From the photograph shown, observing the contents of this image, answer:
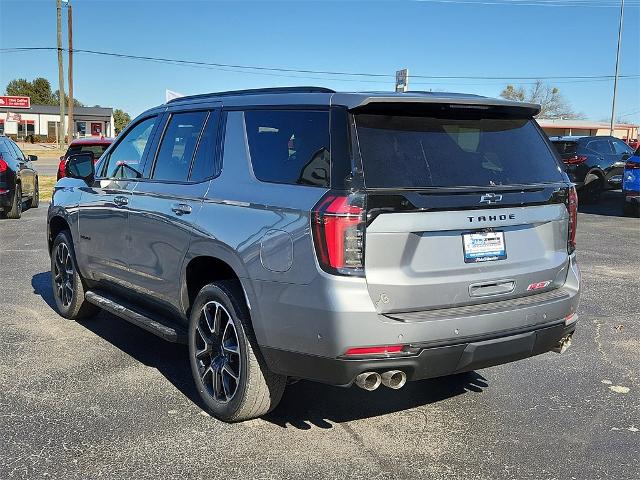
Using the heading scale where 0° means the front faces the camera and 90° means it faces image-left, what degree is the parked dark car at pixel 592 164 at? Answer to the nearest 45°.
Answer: approximately 225°

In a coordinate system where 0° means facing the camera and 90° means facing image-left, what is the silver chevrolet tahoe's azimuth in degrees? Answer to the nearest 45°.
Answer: approximately 135°

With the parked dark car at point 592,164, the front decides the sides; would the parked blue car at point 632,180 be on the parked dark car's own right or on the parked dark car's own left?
on the parked dark car's own right

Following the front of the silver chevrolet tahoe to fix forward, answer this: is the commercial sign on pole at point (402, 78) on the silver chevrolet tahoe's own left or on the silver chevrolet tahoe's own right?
on the silver chevrolet tahoe's own right

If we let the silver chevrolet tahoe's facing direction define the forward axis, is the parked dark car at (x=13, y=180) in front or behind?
in front

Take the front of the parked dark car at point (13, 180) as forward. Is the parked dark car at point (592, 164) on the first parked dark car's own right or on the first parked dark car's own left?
on the first parked dark car's own right

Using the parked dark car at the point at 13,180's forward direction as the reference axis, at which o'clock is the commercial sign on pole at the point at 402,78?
The commercial sign on pole is roughly at 2 o'clock from the parked dark car.

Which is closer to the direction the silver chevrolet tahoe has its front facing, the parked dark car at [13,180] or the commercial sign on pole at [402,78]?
the parked dark car

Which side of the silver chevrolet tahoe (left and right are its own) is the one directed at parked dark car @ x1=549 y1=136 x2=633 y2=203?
right

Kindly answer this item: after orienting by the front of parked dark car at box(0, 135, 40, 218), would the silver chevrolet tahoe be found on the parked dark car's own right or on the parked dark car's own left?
on the parked dark car's own right

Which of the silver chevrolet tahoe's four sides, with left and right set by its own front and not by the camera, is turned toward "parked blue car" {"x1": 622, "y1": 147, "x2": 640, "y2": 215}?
right
